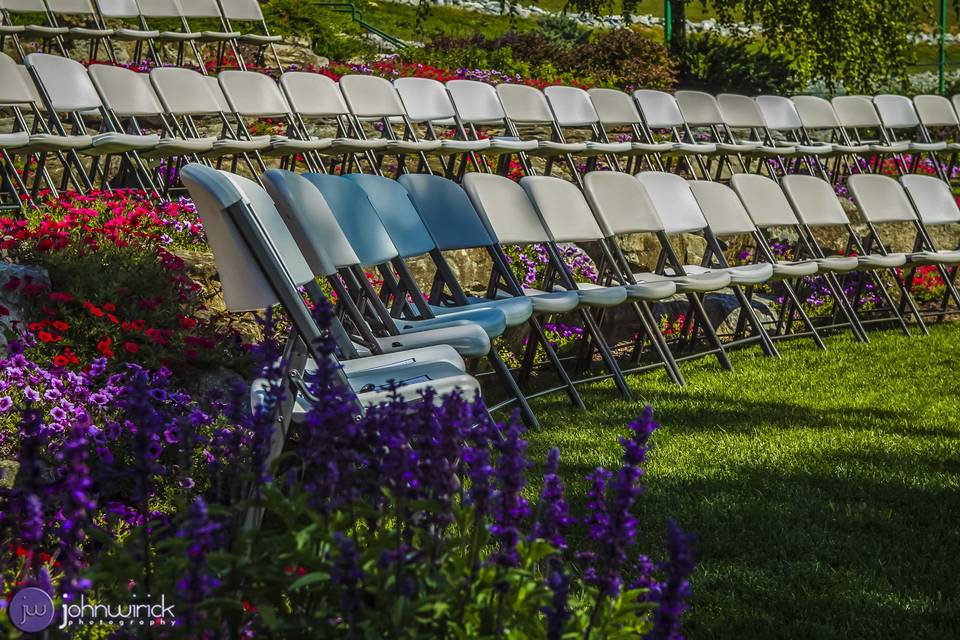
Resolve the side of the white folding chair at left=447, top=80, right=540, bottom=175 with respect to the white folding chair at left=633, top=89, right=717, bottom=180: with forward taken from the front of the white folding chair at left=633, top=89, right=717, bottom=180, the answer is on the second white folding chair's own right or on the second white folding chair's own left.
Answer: on the second white folding chair's own right

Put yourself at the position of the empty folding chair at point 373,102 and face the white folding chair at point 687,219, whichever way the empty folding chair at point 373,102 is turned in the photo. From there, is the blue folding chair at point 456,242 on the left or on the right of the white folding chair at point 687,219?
right

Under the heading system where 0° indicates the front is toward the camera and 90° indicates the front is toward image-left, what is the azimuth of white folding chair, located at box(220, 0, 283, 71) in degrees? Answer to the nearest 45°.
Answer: approximately 315°

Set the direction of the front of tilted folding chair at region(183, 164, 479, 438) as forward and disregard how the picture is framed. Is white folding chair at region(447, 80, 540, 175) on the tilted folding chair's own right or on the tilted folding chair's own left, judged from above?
on the tilted folding chair's own left

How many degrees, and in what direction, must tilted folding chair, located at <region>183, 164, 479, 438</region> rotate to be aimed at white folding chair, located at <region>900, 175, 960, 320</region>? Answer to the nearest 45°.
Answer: approximately 45° to its left

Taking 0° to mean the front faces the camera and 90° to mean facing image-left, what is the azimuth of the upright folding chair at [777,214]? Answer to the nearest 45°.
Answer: approximately 315°

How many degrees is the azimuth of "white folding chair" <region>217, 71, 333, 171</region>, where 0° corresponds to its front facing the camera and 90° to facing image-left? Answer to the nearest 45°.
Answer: approximately 315°
